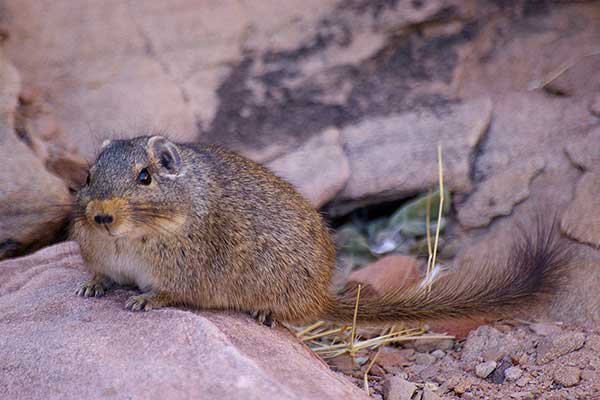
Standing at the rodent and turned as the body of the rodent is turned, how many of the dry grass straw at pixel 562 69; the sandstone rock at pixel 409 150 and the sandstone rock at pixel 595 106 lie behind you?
3

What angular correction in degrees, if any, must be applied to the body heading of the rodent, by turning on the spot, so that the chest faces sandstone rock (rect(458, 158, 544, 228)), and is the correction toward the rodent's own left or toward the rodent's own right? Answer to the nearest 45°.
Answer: approximately 180°

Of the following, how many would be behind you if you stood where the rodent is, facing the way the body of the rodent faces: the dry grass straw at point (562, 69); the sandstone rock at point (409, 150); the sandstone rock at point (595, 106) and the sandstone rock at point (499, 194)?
4

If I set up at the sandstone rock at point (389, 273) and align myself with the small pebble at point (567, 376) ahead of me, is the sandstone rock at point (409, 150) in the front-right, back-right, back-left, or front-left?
back-left

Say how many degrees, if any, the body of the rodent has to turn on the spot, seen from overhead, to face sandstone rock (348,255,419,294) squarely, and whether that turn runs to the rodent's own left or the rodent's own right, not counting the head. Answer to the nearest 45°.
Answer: approximately 180°

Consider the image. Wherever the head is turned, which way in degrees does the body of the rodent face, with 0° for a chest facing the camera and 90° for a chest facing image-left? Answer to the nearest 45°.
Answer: approximately 45°

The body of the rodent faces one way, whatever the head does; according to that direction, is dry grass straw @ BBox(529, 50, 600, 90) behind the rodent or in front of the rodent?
behind

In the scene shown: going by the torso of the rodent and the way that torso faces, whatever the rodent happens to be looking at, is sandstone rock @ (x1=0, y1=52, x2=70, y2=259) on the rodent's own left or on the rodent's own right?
on the rodent's own right

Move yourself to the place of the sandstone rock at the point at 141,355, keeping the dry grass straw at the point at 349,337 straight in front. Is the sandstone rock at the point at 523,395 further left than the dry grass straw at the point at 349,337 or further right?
right

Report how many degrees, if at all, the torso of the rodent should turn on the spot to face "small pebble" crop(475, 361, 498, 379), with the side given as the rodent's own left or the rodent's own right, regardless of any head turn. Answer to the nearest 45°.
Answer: approximately 135° to the rodent's own left
